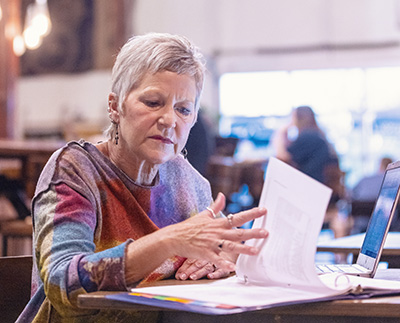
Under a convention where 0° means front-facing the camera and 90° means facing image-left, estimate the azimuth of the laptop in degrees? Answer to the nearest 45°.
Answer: approximately 90°

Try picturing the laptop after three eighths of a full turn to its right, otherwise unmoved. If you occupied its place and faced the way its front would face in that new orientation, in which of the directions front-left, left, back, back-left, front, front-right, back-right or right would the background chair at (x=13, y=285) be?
back-left

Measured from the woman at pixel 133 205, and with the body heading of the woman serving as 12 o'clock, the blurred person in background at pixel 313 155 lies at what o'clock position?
The blurred person in background is roughly at 8 o'clock from the woman.

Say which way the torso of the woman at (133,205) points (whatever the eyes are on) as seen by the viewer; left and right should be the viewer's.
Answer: facing the viewer and to the right of the viewer

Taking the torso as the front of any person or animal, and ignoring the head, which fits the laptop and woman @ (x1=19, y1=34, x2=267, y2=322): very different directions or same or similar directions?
very different directions

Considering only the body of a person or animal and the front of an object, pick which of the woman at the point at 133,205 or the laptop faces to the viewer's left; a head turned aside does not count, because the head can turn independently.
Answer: the laptop

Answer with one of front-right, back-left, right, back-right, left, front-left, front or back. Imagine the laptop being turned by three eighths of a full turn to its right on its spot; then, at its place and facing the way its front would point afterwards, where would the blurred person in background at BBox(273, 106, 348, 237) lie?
front-left

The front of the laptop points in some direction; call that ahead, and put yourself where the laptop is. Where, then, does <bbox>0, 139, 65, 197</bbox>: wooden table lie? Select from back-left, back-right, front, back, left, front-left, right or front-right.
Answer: front-right

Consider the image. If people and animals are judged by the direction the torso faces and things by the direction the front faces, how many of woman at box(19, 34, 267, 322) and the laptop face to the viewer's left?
1

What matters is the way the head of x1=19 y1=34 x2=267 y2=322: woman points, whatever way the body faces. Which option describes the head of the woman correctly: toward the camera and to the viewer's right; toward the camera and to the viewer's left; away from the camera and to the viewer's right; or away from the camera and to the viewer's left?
toward the camera and to the viewer's right
